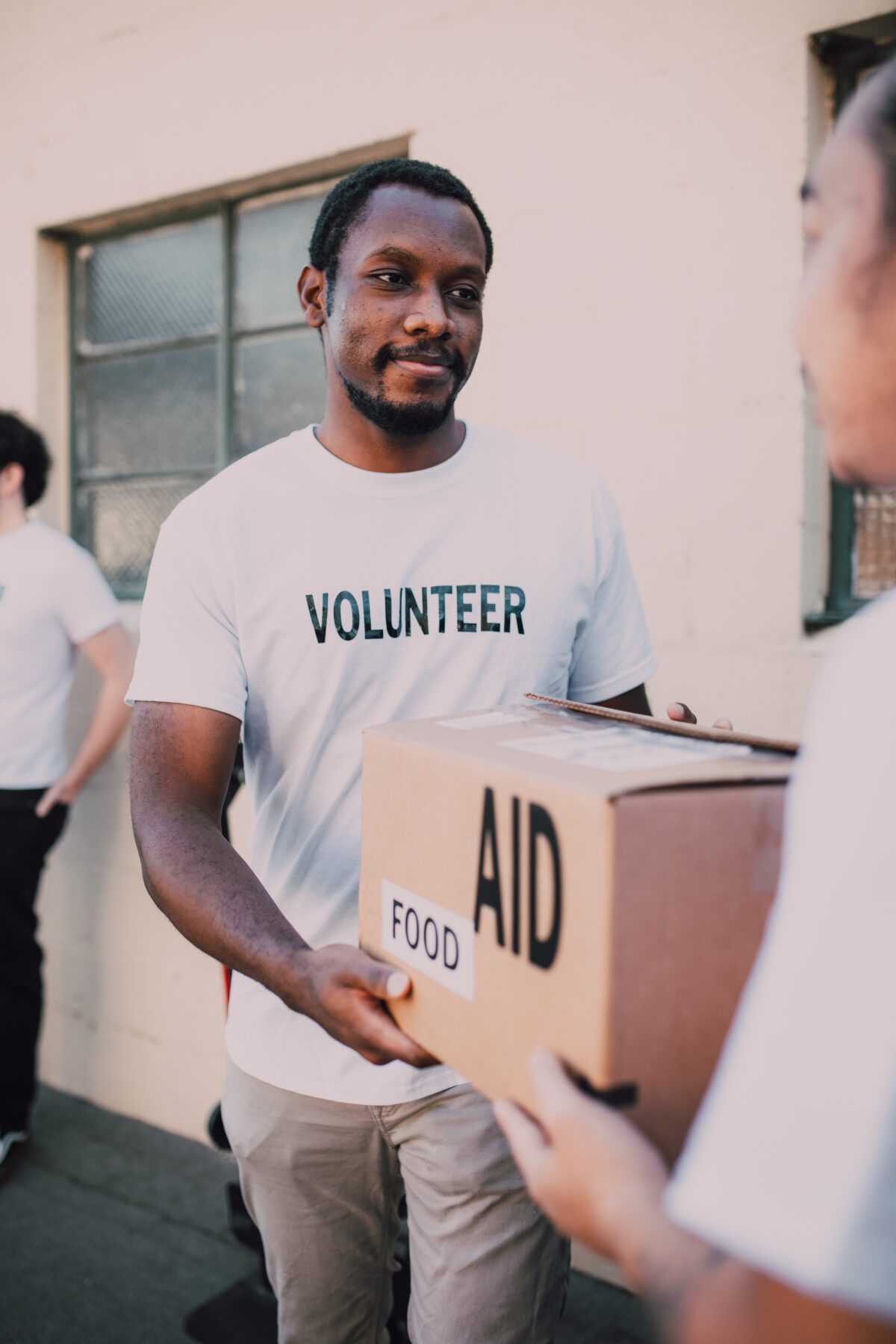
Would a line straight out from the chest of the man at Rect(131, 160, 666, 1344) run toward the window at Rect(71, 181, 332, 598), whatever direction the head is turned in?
no

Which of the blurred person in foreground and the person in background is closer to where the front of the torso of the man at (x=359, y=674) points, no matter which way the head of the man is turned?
the blurred person in foreground

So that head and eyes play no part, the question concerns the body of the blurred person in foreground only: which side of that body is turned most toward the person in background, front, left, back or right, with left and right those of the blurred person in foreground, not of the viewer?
front

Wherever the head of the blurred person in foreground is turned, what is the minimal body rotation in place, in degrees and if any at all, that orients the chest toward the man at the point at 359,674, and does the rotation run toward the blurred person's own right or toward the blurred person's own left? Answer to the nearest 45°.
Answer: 0° — they already face them

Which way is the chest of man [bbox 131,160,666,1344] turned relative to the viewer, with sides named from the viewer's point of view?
facing the viewer and to the right of the viewer

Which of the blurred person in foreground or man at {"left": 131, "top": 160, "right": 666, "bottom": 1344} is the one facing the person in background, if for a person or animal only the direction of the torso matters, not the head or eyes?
the blurred person in foreground

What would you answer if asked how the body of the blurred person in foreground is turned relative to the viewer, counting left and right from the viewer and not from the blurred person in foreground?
facing away from the viewer and to the left of the viewer

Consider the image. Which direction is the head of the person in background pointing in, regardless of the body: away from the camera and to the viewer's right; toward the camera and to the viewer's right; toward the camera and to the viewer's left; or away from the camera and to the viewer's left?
away from the camera and to the viewer's left

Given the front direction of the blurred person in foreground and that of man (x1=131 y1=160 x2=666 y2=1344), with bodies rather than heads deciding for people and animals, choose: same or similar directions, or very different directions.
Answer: very different directions

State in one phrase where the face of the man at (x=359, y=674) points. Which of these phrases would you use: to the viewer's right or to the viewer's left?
to the viewer's right

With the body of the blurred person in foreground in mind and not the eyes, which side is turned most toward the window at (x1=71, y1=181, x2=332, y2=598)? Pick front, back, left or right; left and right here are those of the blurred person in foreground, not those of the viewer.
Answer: front

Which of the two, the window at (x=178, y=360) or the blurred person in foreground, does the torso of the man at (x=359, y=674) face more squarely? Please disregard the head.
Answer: the blurred person in foreground

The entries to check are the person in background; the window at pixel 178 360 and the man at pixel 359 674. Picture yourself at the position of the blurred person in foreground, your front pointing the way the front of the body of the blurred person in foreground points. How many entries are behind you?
0
